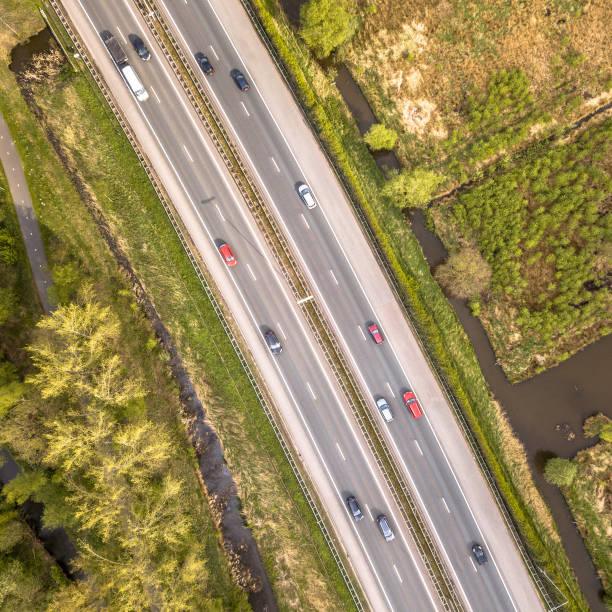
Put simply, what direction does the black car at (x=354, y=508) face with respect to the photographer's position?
facing the viewer and to the right of the viewer

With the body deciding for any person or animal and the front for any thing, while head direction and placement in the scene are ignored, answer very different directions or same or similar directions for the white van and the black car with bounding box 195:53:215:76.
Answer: very different directions

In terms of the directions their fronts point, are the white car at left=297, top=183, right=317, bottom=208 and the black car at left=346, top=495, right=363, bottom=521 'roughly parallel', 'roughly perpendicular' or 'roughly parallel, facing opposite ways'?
roughly parallel, facing opposite ways

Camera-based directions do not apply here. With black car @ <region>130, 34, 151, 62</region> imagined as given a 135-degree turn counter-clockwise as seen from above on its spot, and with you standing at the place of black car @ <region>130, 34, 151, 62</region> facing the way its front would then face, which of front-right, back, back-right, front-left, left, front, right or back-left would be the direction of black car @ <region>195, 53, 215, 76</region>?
right

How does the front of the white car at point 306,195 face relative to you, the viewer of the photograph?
facing away from the viewer and to the left of the viewer

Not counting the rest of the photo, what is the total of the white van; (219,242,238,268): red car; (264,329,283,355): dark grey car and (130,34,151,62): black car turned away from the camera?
0
